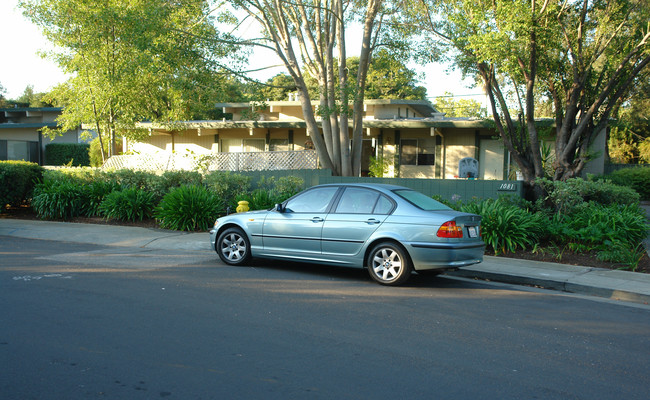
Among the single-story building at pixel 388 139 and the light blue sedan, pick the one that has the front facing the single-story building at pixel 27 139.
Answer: the light blue sedan

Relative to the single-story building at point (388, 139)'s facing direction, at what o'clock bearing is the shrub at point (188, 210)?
The shrub is roughly at 1 o'clock from the single-story building.

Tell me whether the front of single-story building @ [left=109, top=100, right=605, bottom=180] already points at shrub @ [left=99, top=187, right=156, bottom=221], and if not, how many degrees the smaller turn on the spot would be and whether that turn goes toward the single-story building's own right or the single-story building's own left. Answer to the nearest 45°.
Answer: approximately 45° to the single-story building's own right

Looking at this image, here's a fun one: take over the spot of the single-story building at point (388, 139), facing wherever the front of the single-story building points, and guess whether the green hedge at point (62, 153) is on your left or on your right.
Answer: on your right

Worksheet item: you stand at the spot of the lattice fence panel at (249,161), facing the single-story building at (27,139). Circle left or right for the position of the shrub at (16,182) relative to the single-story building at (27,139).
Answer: left

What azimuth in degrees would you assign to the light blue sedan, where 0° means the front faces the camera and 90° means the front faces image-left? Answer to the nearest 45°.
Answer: approximately 135°

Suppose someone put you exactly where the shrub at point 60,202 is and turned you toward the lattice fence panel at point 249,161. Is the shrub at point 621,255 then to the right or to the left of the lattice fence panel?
right

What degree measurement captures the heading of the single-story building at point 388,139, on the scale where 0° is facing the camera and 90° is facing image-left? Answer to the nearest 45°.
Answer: approximately 0°

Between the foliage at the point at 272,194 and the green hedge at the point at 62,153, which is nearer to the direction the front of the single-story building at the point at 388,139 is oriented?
the foliage

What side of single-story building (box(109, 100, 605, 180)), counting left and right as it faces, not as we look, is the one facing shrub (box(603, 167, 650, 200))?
left

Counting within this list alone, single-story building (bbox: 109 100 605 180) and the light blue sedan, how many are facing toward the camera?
1

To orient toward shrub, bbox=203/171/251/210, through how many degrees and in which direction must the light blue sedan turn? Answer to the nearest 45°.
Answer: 0° — it already faces it

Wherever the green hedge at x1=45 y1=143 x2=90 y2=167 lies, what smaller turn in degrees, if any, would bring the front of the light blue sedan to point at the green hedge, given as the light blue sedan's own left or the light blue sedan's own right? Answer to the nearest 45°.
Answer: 0° — it already faces it
